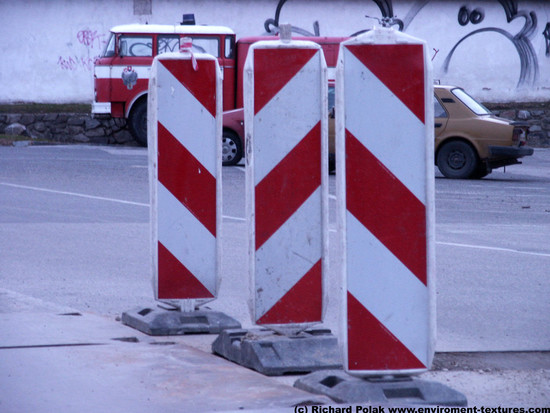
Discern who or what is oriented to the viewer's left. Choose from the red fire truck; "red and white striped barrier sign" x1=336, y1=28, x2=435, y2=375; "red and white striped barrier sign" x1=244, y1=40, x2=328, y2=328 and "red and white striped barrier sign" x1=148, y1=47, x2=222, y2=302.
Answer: the red fire truck

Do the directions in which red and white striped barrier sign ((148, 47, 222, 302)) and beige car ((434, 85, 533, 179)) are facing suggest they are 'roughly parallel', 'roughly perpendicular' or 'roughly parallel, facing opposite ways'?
roughly perpendicular

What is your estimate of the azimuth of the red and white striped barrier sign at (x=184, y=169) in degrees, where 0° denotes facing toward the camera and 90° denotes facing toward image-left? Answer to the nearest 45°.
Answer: approximately 0°

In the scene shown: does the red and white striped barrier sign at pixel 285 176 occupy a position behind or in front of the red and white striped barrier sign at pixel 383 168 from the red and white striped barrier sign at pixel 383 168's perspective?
behind

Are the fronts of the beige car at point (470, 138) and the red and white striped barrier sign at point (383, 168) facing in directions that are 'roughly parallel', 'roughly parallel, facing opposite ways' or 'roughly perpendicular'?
roughly perpendicular

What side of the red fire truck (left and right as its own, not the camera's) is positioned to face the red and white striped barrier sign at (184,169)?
left

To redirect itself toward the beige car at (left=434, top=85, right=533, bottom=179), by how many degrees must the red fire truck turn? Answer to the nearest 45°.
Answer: approximately 135° to its left

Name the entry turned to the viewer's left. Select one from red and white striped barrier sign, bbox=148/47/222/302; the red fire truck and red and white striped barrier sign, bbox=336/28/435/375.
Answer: the red fire truck

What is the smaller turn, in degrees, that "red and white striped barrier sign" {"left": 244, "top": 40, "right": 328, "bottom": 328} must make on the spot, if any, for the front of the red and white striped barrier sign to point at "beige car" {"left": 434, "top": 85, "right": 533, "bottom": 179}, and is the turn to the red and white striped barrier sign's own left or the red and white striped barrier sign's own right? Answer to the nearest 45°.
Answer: approximately 180°

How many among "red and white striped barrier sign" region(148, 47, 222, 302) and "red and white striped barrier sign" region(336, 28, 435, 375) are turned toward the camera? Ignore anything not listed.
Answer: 2

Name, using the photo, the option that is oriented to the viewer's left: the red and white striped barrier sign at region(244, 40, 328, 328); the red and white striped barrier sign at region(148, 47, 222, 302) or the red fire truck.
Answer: the red fire truck

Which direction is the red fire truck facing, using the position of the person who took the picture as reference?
facing to the left of the viewer

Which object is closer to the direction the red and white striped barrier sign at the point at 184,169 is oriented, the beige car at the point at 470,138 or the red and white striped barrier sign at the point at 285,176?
the red and white striped barrier sign
